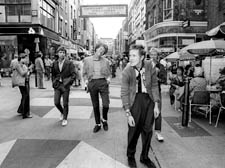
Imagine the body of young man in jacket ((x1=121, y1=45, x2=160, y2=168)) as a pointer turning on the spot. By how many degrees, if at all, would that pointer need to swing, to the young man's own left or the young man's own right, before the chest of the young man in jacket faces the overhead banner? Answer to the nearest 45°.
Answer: approximately 180°

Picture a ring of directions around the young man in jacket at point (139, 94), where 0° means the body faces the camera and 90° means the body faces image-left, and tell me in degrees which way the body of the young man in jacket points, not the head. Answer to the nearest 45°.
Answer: approximately 0°

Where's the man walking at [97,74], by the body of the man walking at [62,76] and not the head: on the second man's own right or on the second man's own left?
on the second man's own left

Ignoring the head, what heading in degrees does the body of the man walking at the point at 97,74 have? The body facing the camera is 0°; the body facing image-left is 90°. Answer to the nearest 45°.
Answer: approximately 0°

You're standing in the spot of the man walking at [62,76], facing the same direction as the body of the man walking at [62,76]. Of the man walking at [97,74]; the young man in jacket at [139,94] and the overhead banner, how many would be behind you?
1

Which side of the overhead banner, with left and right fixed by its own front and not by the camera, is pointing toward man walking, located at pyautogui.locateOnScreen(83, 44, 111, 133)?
front

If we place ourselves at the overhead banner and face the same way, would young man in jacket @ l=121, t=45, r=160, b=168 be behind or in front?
in front
